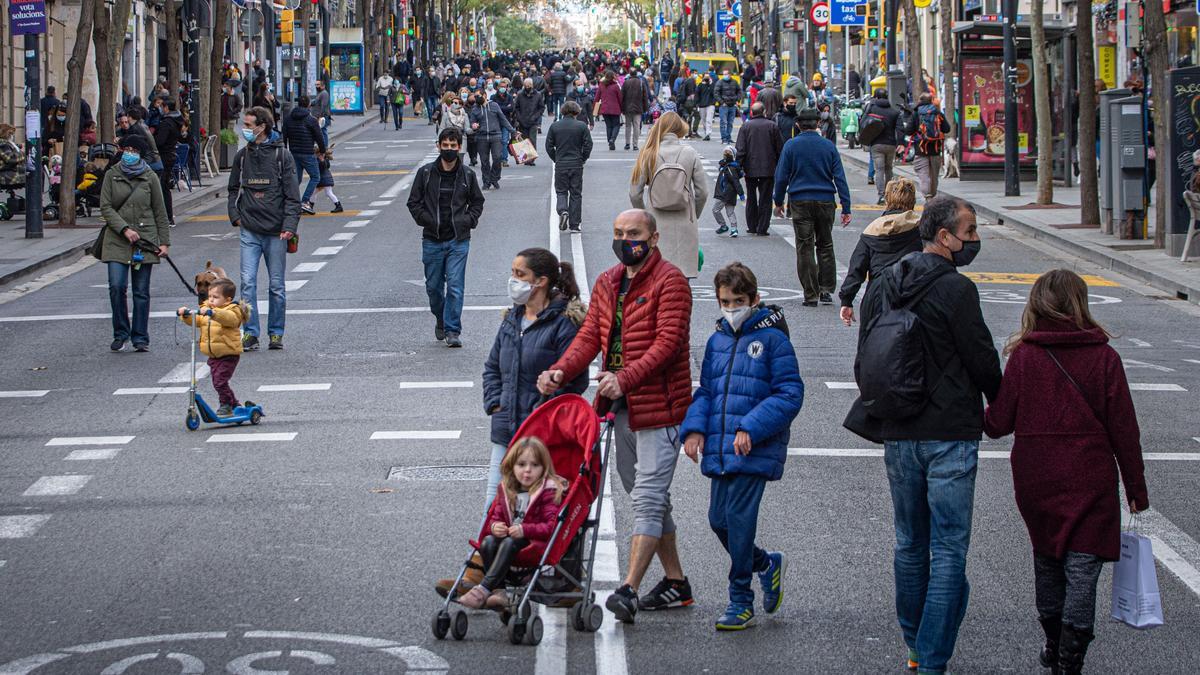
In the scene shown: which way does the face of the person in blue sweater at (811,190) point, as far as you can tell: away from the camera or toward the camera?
away from the camera

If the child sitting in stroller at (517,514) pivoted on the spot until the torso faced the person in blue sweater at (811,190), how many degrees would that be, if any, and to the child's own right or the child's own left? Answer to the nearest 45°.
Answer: approximately 135° to the child's own right

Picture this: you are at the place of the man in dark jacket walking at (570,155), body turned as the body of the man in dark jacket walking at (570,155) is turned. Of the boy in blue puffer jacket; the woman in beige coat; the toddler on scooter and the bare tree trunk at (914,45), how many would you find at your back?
3

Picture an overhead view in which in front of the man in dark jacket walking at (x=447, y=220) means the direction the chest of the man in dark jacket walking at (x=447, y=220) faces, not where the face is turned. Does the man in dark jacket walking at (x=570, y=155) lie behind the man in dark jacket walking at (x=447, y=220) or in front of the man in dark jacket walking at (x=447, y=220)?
behind

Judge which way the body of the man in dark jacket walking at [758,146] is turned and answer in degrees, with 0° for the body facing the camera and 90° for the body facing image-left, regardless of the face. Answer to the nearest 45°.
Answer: approximately 180°

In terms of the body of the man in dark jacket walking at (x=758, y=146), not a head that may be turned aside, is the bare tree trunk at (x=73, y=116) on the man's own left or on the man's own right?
on the man's own left

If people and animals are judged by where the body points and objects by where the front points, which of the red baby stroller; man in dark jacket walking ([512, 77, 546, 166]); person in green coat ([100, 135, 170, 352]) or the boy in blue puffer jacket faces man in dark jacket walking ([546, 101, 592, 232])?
man in dark jacket walking ([512, 77, 546, 166])

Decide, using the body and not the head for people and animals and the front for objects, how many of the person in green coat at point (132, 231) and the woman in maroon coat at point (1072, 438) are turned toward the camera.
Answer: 1

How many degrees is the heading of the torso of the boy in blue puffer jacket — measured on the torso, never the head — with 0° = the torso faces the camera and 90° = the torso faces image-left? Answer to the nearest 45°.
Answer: approximately 45°

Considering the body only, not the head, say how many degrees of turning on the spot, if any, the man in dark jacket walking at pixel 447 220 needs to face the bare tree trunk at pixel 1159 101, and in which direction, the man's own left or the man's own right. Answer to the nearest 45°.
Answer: approximately 135° to the man's own left

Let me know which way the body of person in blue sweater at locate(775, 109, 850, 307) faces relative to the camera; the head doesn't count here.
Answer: away from the camera

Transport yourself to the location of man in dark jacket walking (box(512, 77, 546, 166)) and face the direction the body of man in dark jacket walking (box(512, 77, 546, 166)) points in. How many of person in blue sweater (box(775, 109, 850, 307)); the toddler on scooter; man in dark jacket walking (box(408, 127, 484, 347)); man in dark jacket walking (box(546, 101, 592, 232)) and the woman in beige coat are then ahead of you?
5
